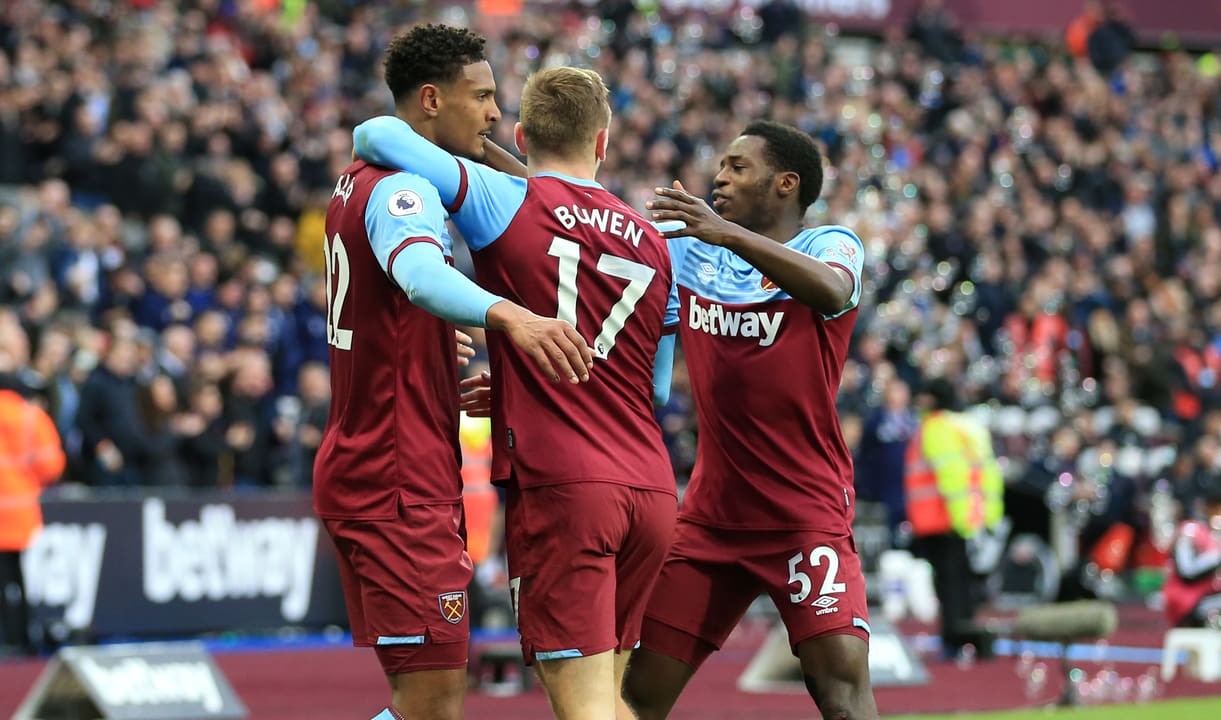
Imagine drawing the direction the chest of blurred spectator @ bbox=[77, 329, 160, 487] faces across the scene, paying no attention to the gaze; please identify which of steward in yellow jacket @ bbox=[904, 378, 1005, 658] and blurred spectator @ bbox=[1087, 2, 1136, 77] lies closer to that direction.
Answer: the steward in yellow jacket

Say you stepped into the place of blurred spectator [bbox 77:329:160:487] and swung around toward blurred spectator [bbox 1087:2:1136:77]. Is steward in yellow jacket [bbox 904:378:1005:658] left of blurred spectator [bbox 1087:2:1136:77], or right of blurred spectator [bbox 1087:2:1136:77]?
right

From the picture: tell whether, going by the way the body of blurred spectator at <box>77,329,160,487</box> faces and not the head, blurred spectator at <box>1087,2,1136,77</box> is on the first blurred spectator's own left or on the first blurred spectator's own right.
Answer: on the first blurred spectator's own left

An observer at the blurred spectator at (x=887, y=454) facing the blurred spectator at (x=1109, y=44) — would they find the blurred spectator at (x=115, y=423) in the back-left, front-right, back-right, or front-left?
back-left

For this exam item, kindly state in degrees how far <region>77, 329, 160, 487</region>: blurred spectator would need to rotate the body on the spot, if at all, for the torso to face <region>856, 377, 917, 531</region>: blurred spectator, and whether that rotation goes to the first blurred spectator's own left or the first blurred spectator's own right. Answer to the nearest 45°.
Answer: approximately 45° to the first blurred spectator's own left

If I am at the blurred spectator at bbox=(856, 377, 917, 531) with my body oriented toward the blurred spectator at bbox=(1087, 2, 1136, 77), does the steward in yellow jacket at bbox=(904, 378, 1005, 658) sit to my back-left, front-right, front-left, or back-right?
back-right

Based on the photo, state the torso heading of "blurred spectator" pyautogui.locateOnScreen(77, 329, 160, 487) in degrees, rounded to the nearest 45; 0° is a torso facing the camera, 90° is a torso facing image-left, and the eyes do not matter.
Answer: approximately 315°
